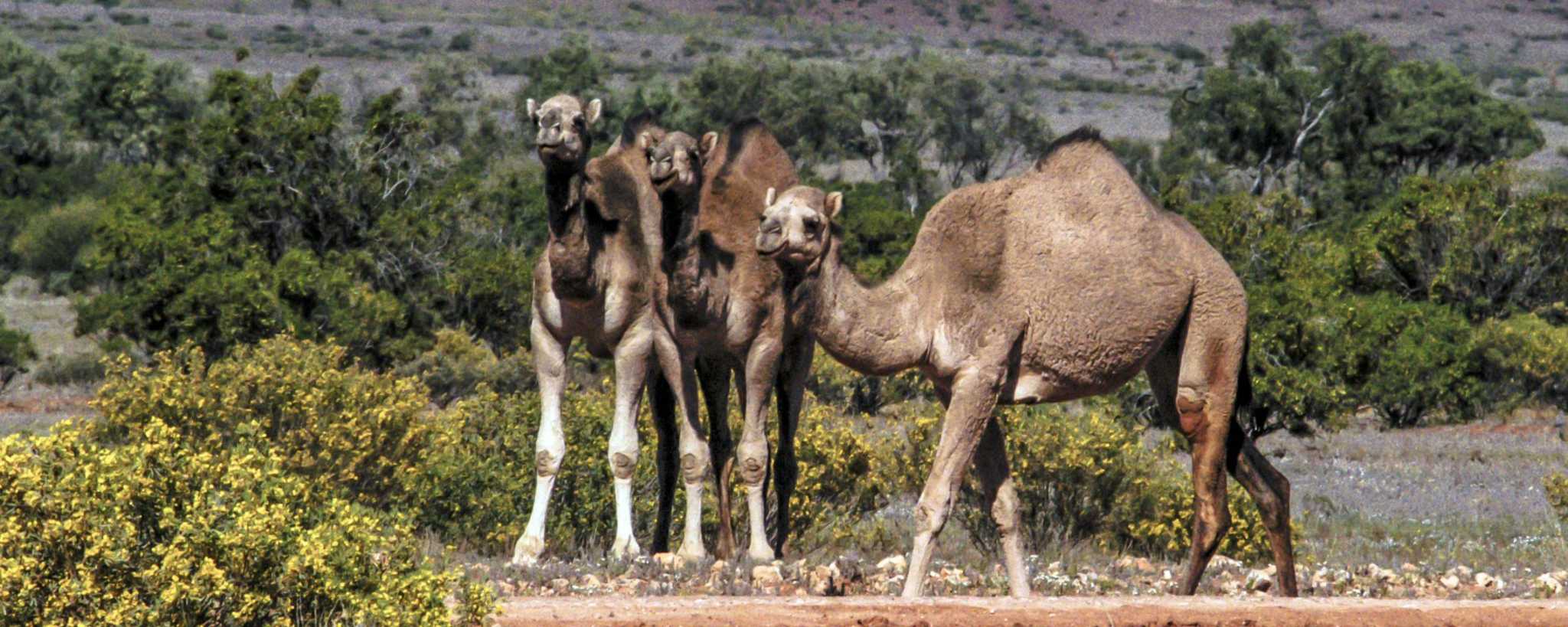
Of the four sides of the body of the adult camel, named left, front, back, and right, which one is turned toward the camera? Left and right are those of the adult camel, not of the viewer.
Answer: left

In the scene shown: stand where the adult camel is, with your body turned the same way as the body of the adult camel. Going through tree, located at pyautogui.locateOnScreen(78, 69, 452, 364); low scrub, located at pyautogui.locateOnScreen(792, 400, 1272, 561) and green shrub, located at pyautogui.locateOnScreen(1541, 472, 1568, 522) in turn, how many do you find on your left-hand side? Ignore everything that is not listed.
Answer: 0

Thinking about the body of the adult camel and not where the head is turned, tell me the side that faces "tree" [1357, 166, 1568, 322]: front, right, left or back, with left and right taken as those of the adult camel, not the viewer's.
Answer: right

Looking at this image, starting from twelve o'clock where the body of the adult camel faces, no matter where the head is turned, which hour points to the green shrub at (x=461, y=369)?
The green shrub is roughly at 2 o'clock from the adult camel.

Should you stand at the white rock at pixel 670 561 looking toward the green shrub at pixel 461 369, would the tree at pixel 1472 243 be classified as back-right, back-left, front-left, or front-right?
front-right

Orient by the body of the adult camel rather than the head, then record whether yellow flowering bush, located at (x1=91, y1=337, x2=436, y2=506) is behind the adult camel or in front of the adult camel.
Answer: in front

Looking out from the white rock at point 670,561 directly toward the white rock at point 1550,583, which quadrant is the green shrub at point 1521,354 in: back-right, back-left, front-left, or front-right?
front-left

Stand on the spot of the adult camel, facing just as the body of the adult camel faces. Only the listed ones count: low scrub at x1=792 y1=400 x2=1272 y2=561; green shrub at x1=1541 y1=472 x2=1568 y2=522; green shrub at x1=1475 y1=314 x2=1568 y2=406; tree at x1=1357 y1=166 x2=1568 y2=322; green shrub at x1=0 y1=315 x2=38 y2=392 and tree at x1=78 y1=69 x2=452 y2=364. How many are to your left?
0

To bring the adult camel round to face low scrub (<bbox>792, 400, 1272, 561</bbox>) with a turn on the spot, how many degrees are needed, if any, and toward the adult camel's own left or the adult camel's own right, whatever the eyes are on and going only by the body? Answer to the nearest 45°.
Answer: approximately 90° to the adult camel's own right

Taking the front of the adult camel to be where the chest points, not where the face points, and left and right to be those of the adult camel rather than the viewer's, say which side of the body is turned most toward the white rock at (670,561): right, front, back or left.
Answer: front

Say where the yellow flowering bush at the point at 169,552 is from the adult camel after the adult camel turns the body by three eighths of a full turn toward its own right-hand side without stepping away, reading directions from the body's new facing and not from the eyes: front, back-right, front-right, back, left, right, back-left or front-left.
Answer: back
